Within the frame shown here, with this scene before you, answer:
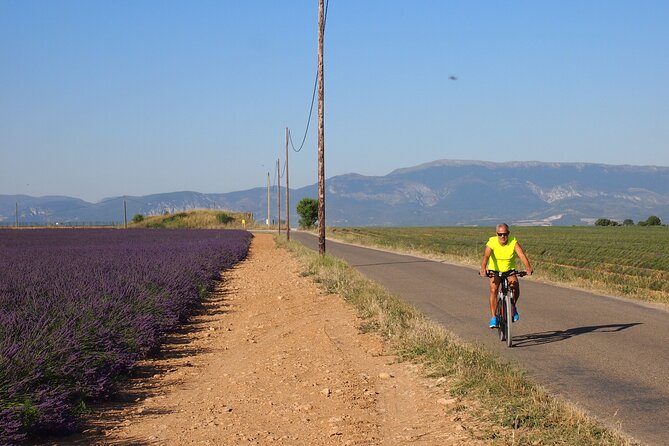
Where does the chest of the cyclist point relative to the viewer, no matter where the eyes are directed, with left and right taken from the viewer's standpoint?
facing the viewer

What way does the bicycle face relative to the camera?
toward the camera
